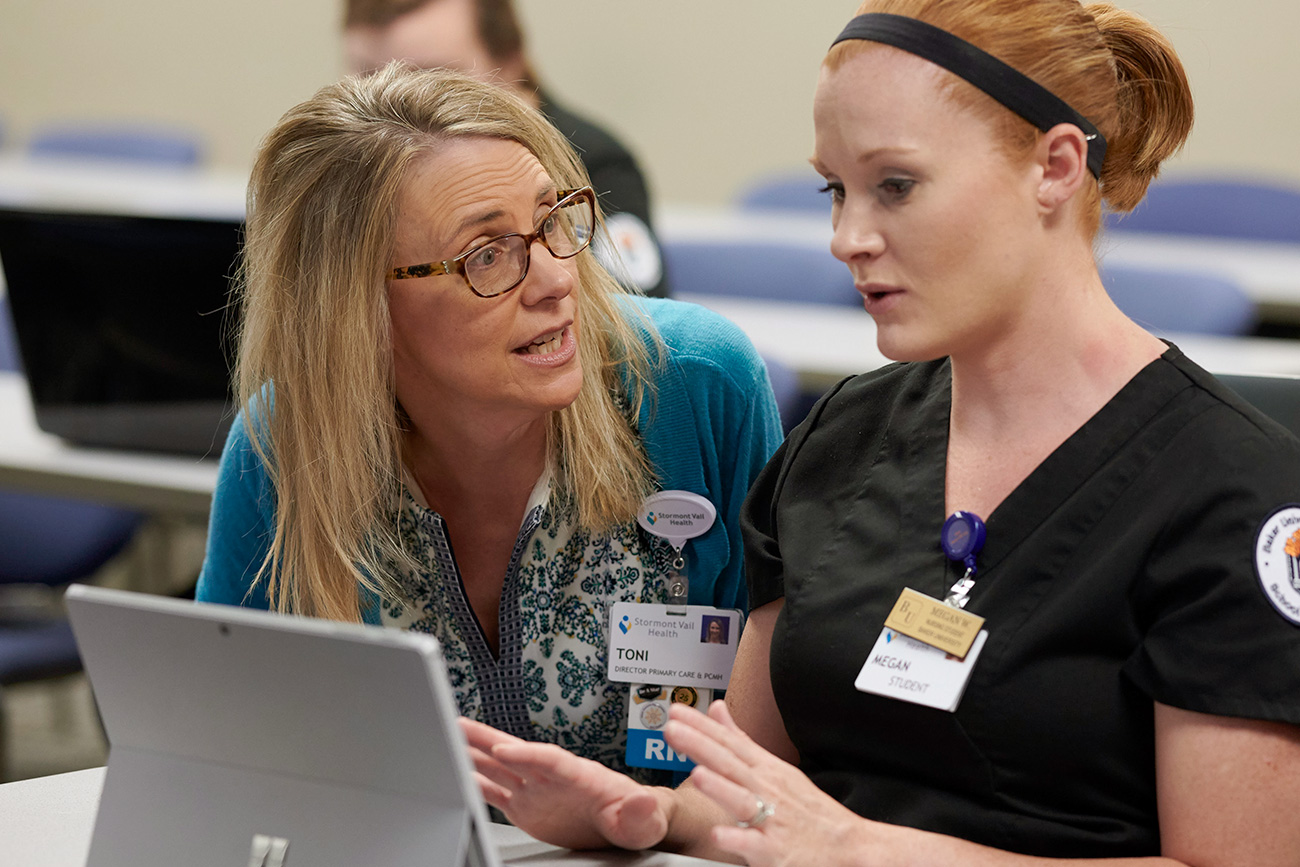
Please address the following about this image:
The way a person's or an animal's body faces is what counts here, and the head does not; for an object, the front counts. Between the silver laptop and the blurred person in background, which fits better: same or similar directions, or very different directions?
very different directions

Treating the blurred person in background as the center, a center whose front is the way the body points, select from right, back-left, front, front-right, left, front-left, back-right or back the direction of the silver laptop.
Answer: front-left

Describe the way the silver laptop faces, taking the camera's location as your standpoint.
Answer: facing away from the viewer and to the right of the viewer

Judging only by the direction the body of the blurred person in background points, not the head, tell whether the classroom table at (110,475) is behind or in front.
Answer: in front

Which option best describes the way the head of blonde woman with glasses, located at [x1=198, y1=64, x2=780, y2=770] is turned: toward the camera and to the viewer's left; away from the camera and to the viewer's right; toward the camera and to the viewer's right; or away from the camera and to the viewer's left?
toward the camera and to the viewer's right

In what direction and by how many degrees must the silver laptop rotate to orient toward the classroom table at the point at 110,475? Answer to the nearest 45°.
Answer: approximately 45° to its left

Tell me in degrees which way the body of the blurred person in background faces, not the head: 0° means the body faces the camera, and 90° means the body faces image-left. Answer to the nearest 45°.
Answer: approximately 45°

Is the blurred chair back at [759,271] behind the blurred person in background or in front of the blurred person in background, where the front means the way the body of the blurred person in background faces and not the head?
behind

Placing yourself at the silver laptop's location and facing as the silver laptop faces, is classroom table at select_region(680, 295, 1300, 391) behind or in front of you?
in front

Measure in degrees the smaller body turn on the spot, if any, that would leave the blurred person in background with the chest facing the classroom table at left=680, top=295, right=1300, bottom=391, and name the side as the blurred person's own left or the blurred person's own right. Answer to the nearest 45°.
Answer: approximately 135° to the blurred person's own left
